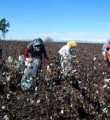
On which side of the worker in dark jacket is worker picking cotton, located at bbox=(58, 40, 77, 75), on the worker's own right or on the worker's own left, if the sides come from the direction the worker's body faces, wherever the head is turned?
on the worker's own left
